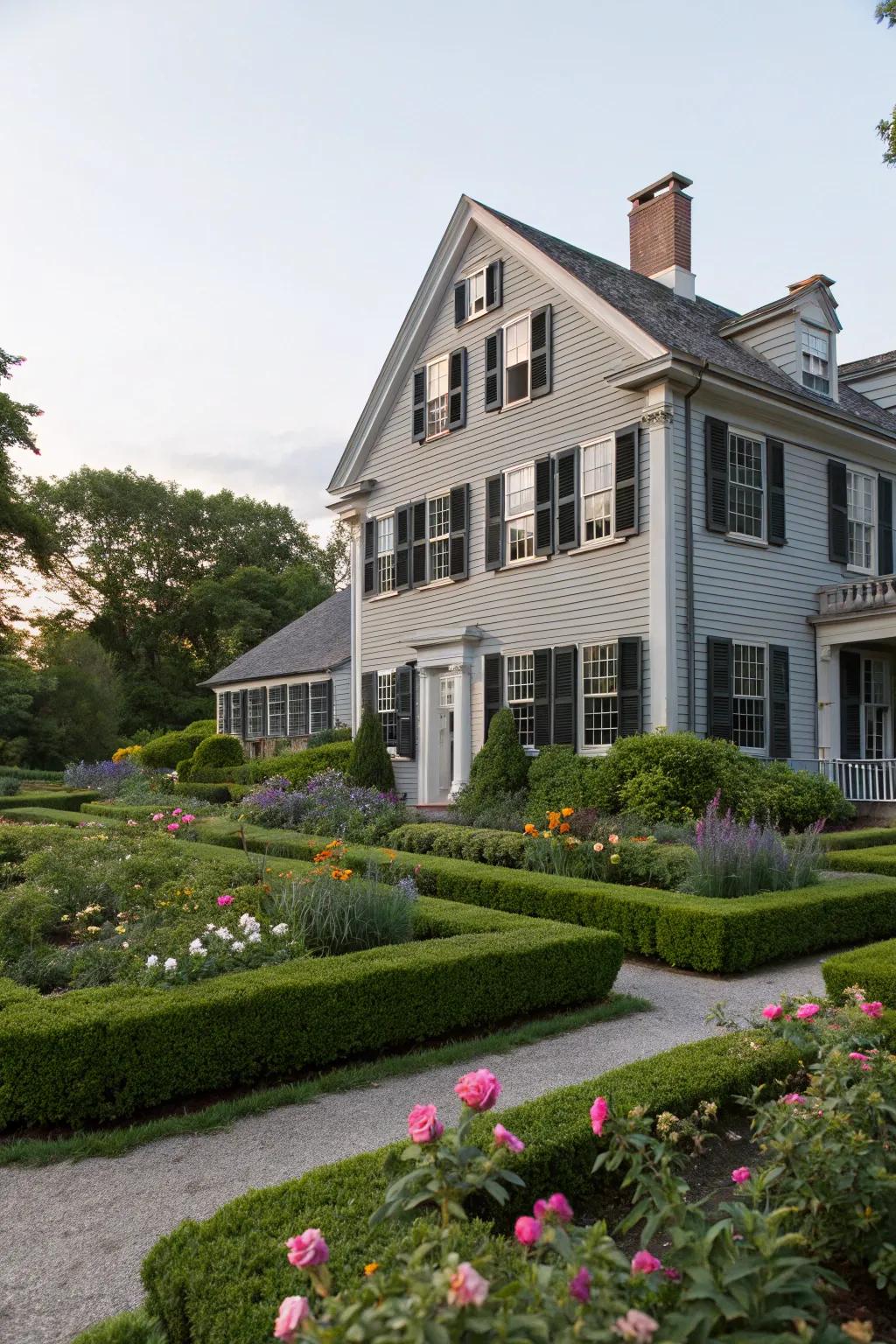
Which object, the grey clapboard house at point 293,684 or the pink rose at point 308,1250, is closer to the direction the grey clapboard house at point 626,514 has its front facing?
the pink rose
